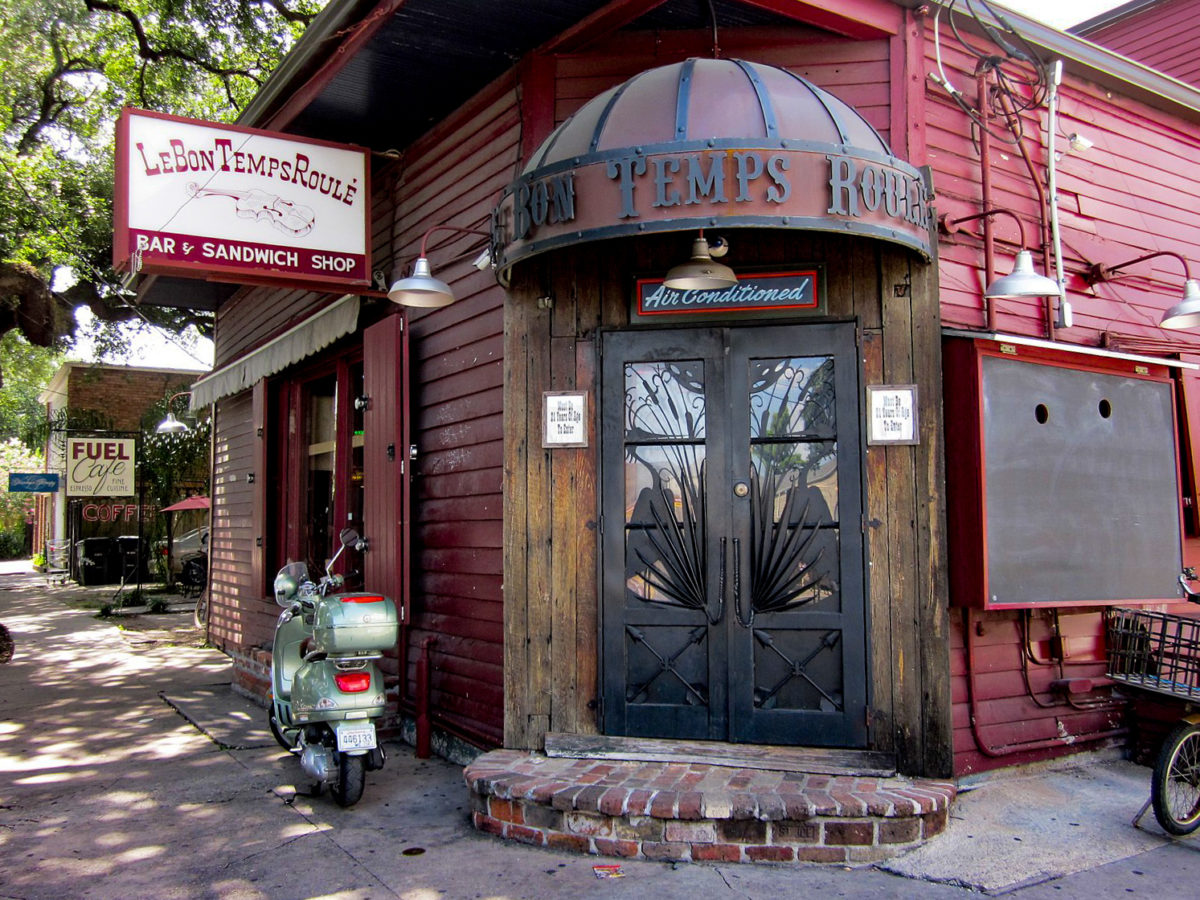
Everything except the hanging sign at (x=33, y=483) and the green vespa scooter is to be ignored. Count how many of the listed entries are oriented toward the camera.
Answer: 1

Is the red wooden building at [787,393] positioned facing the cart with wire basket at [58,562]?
no

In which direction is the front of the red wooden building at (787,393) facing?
toward the camera

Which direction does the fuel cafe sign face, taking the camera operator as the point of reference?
facing the viewer

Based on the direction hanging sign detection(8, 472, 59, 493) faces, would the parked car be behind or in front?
in front

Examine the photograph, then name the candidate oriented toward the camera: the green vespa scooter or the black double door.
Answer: the black double door

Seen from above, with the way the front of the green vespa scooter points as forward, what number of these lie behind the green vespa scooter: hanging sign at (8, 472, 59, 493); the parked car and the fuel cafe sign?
0

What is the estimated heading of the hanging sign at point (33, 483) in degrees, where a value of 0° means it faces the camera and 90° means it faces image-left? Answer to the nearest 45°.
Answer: approximately 0°

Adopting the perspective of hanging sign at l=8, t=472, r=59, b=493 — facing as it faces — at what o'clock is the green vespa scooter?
The green vespa scooter is roughly at 12 o'clock from the hanging sign.

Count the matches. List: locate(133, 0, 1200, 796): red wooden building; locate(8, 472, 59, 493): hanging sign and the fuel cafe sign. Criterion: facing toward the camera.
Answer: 3

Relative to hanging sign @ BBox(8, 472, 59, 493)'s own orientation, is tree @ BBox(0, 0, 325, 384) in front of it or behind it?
in front
